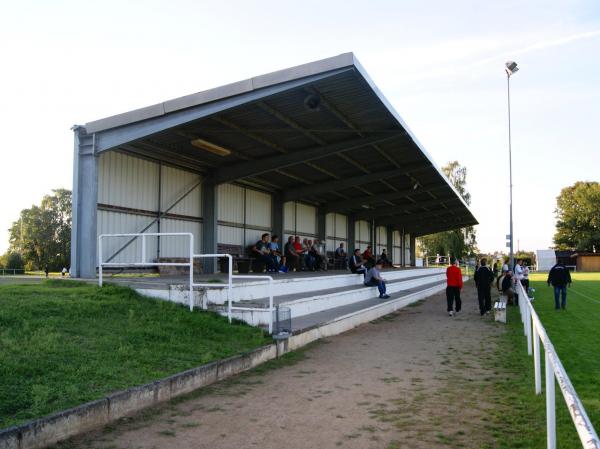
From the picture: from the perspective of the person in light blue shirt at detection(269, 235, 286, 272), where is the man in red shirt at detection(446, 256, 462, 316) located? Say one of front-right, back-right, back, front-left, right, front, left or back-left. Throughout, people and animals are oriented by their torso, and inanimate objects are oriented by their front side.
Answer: front

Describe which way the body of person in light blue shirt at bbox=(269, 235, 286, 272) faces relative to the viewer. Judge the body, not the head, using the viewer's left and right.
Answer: facing the viewer and to the right of the viewer

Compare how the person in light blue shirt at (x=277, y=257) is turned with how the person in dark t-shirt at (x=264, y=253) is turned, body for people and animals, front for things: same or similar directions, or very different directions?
same or similar directions

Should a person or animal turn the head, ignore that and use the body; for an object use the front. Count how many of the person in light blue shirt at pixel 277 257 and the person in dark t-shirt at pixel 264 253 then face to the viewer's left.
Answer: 0

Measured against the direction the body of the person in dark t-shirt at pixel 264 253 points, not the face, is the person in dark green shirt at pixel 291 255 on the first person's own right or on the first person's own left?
on the first person's own left
